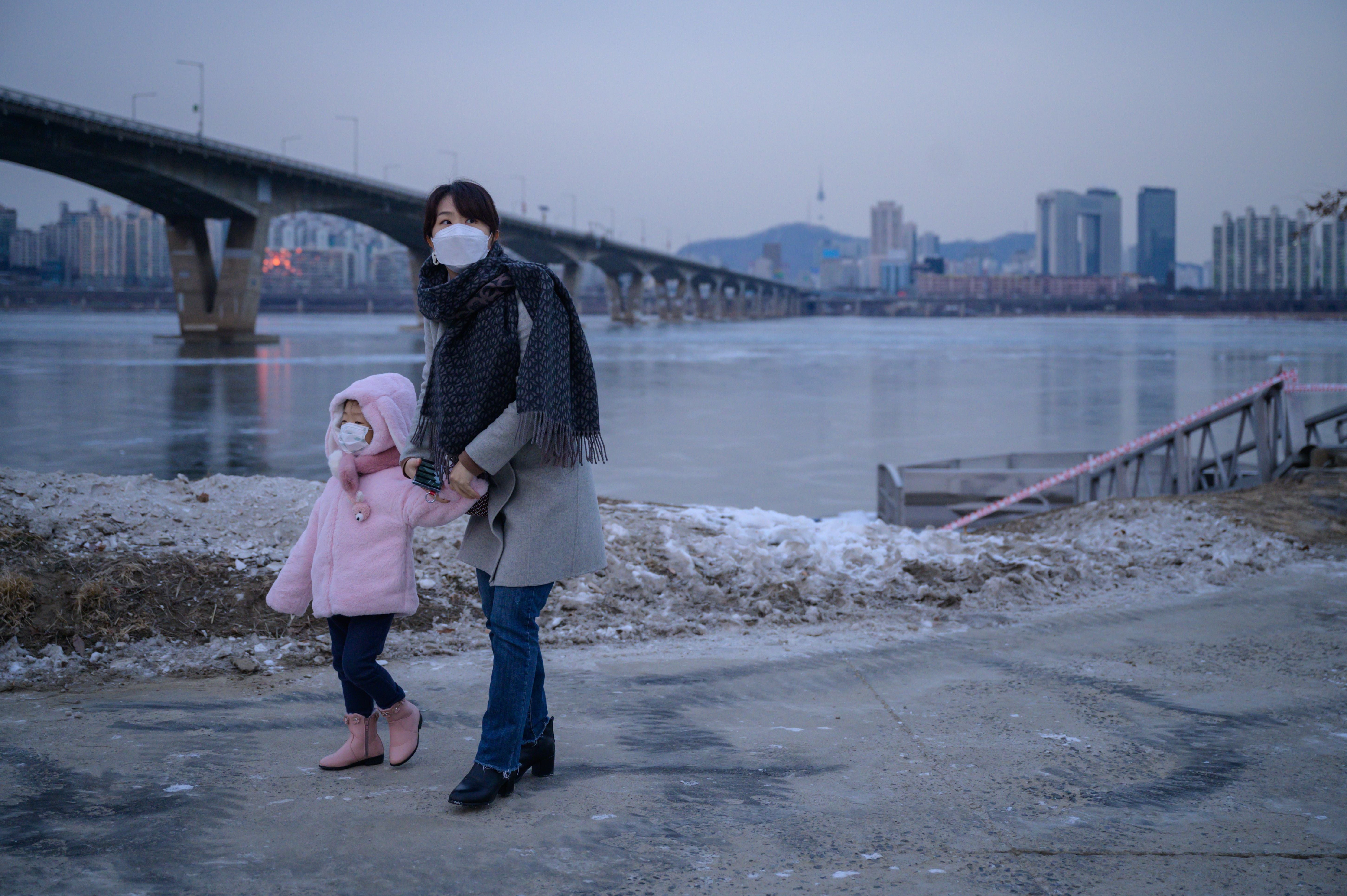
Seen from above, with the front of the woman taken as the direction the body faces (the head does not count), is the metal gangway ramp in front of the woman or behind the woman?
behind
